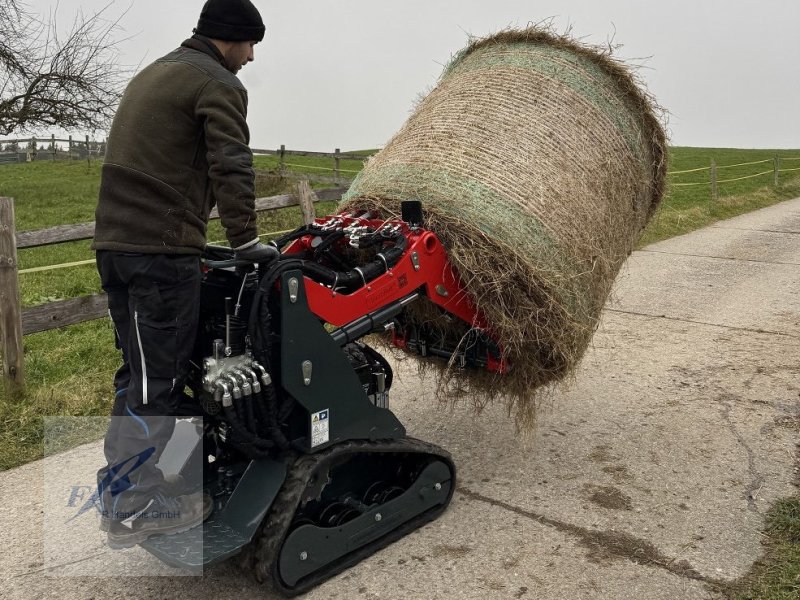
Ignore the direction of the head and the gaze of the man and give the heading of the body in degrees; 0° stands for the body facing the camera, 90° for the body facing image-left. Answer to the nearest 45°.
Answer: approximately 225°

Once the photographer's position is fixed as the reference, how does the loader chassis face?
facing away from the viewer and to the right of the viewer

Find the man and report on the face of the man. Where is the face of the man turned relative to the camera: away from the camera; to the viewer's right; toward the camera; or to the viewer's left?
to the viewer's right
